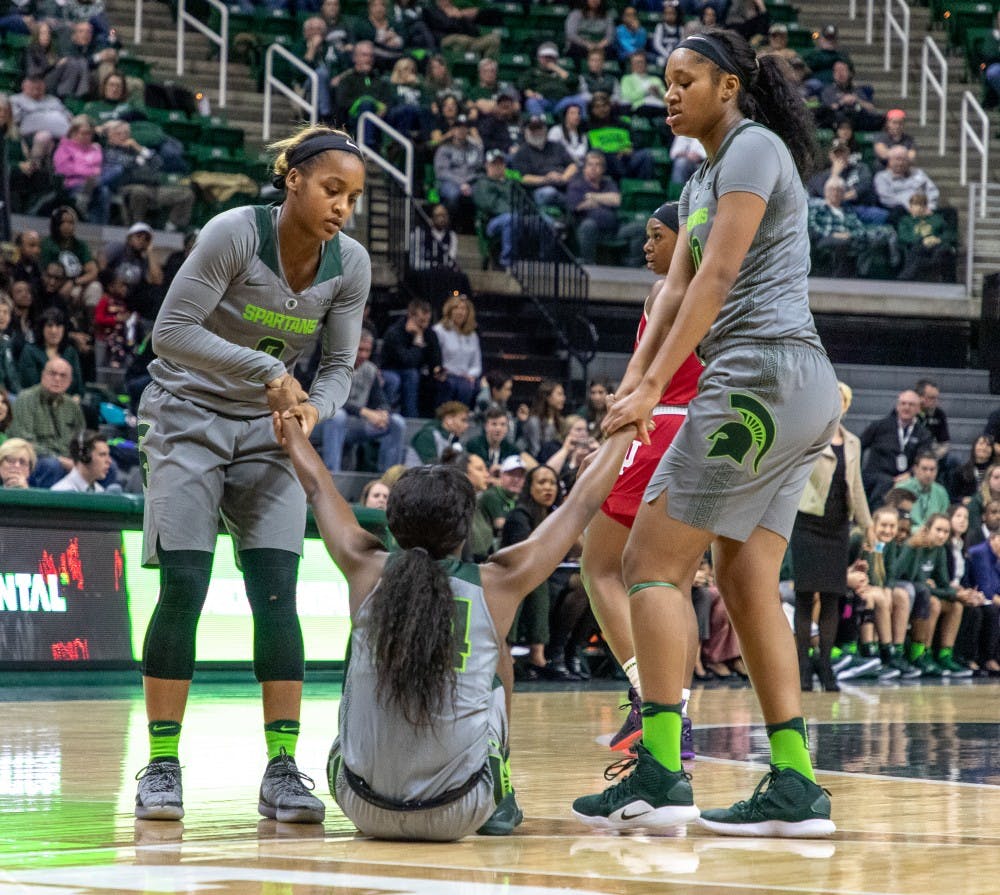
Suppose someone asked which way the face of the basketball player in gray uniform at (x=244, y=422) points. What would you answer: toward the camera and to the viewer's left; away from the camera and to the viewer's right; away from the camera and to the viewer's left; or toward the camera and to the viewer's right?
toward the camera and to the viewer's right

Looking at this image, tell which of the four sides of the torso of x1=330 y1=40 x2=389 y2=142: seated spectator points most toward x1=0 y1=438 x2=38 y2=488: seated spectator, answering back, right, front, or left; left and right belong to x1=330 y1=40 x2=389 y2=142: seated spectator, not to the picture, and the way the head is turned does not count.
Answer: front

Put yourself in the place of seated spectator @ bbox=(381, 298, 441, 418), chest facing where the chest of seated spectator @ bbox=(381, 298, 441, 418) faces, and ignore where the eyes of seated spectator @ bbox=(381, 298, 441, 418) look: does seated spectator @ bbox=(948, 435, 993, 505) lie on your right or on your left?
on your left

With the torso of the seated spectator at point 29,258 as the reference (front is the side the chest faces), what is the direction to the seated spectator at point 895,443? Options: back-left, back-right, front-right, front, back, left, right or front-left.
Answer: front-left

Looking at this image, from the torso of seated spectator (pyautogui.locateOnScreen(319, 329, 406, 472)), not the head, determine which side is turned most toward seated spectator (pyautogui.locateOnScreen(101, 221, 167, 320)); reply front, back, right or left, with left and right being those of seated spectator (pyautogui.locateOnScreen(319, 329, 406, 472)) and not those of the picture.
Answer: right

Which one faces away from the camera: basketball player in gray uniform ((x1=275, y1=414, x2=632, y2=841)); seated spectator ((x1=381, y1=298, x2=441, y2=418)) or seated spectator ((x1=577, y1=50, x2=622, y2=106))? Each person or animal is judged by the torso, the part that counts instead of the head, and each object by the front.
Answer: the basketball player in gray uniform

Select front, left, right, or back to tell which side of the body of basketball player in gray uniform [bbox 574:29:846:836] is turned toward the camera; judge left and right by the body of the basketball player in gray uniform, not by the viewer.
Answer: left

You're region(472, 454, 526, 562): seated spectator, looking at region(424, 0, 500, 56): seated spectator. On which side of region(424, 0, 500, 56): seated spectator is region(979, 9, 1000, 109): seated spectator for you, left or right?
right

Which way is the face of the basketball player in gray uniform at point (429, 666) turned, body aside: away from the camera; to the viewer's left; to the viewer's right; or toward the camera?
away from the camera

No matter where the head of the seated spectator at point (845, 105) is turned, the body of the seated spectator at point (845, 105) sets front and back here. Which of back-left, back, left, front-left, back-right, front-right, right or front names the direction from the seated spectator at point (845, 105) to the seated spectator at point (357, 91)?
front-right
